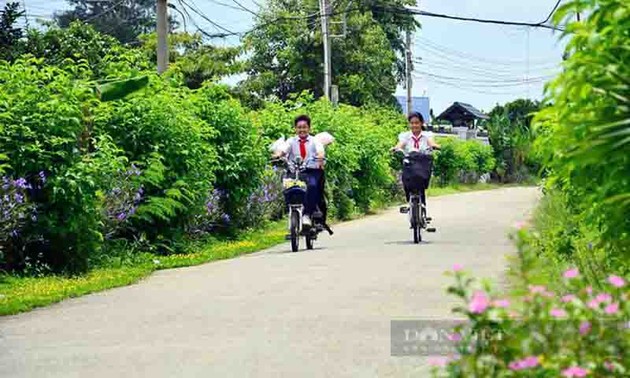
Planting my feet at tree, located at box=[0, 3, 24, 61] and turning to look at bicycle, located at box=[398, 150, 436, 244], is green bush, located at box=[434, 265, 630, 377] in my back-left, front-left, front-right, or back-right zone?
front-right

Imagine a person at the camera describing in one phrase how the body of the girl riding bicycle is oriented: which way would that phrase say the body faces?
toward the camera

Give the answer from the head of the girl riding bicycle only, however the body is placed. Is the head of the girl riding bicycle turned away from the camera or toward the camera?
toward the camera

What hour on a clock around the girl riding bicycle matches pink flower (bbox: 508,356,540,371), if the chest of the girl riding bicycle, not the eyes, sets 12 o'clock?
The pink flower is roughly at 12 o'clock from the girl riding bicycle.

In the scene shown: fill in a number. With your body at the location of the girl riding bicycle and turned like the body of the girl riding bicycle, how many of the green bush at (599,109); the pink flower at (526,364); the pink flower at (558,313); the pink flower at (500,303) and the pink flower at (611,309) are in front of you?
5

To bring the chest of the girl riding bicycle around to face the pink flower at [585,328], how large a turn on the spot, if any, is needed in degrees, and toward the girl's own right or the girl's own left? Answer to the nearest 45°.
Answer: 0° — they already face it

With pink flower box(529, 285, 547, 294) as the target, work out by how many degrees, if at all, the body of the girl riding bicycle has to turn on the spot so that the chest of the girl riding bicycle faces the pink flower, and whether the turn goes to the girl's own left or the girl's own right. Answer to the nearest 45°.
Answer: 0° — they already face it

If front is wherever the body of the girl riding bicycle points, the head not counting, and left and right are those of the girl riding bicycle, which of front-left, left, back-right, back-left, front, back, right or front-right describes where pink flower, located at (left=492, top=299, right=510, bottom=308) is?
front

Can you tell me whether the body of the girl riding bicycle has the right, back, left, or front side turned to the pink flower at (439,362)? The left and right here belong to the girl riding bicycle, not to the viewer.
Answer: front

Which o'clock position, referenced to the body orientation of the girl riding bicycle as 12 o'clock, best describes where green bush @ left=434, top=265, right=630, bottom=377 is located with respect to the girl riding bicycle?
The green bush is roughly at 12 o'clock from the girl riding bicycle.

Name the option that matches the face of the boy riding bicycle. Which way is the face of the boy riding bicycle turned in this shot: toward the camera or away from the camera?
toward the camera

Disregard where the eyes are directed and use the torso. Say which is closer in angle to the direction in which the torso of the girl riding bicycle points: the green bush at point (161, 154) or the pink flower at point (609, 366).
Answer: the pink flower

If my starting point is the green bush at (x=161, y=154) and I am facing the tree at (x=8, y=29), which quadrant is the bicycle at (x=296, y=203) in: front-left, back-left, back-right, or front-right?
back-right

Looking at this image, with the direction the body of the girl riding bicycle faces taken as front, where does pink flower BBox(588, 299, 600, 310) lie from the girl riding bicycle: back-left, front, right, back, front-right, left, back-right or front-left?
front

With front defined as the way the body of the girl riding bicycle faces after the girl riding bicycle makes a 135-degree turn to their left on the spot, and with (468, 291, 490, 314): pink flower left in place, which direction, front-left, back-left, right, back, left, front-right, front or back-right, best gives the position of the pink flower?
back-right

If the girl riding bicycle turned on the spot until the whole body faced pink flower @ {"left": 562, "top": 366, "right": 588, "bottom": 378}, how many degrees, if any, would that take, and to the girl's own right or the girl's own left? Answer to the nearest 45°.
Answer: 0° — they already face it
